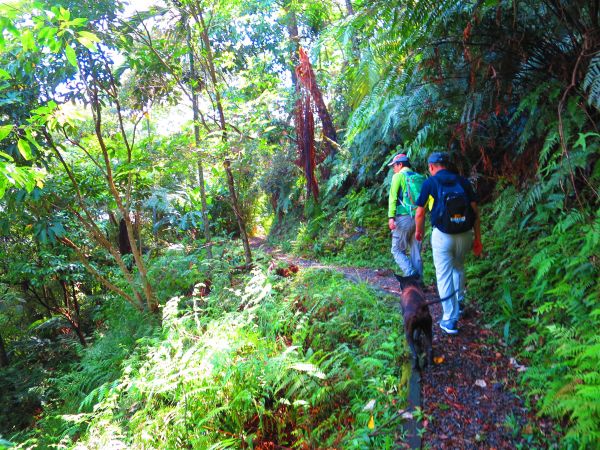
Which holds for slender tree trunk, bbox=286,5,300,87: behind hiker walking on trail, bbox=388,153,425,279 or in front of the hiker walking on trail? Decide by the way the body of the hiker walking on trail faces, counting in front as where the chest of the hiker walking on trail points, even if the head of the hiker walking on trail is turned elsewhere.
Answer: in front

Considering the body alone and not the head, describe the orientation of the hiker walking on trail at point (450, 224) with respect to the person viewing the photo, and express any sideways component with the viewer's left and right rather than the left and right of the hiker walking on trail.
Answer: facing away from the viewer and to the left of the viewer

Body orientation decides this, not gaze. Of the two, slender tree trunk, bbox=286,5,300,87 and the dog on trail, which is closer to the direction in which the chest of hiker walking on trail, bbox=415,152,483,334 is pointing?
the slender tree trunk

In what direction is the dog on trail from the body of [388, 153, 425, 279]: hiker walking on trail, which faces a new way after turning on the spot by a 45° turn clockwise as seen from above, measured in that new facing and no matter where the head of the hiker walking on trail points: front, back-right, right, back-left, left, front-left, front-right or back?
back

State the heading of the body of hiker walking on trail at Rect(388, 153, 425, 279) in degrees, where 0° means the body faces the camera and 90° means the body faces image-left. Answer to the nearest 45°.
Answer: approximately 135°

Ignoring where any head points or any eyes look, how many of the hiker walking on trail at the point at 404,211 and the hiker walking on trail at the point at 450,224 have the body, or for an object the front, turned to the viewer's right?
0

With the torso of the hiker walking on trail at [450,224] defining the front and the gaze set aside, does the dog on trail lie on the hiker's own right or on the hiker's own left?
on the hiker's own left
